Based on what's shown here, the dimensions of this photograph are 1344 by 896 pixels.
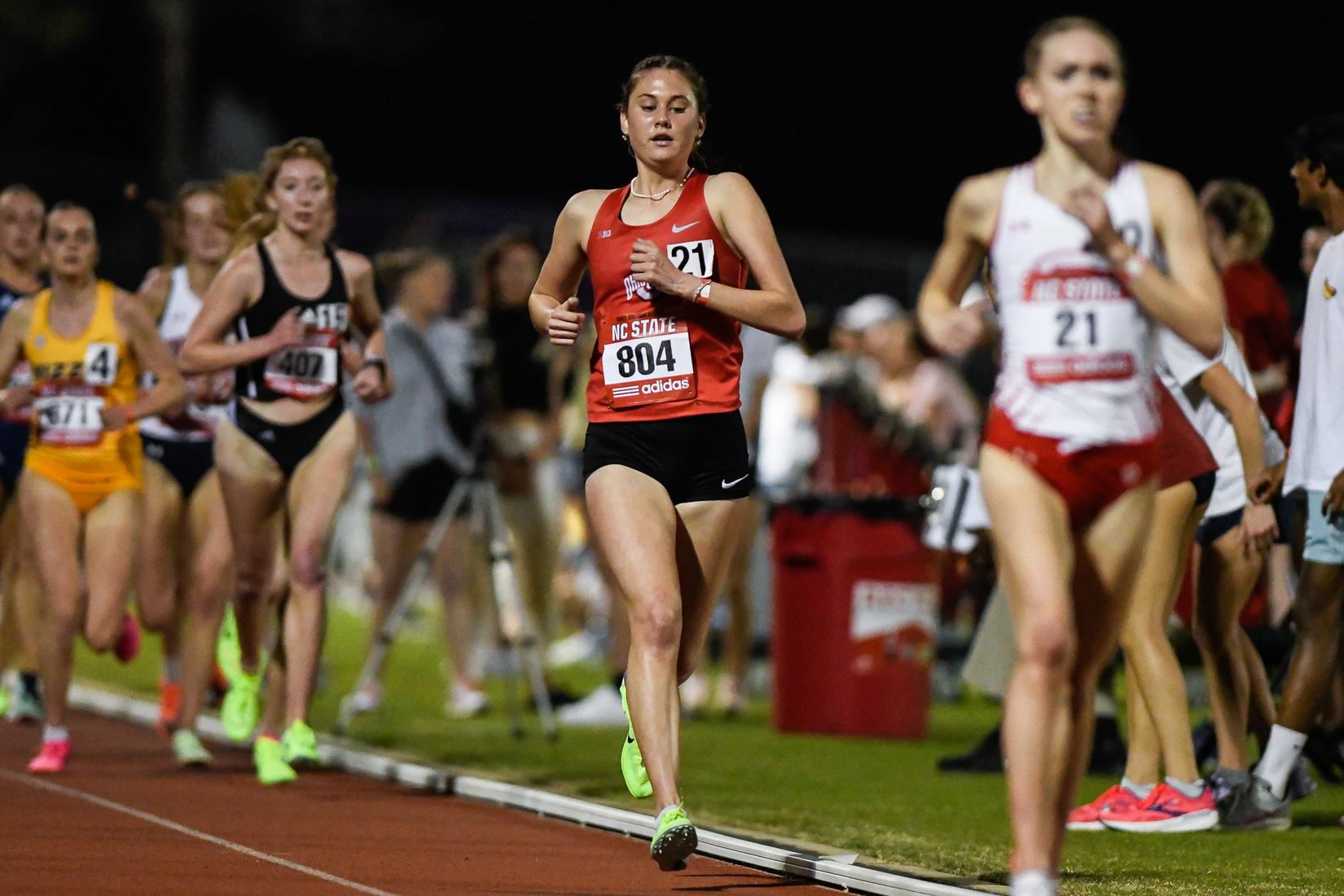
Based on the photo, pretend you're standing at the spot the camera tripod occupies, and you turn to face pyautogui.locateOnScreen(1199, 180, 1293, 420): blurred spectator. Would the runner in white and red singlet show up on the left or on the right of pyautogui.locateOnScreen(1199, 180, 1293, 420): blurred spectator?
right

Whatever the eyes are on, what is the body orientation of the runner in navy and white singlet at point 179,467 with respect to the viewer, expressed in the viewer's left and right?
facing the viewer and to the right of the viewer

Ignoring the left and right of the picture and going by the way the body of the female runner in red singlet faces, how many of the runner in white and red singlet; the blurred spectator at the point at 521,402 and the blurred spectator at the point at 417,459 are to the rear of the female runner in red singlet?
2

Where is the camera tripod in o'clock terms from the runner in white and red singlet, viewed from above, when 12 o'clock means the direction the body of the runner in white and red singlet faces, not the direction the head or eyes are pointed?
The camera tripod is roughly at 5 o'clock from the runner in white and red singlet.

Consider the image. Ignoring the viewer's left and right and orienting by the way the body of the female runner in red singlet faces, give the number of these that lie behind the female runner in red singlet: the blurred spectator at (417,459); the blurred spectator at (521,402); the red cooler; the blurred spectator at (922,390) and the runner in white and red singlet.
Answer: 4

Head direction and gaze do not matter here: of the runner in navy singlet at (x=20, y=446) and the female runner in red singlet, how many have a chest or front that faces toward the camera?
2

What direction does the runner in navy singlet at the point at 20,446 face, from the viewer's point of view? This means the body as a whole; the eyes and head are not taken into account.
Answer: toward the camera

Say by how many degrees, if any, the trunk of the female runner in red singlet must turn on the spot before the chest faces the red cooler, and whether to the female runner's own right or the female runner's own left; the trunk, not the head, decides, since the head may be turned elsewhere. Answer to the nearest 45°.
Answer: approximately 180°

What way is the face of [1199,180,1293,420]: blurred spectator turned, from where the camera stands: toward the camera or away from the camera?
away from the camera

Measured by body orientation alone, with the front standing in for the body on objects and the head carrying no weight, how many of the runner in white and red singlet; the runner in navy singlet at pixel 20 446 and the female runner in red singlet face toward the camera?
3

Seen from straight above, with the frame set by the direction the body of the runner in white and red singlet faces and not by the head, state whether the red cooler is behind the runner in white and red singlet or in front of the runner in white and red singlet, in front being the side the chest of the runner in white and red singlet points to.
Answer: behind

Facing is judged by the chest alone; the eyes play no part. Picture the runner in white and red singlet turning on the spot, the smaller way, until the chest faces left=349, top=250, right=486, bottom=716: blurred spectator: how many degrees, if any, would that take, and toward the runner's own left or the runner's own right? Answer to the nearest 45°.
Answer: approximately 135° to the runner's own right

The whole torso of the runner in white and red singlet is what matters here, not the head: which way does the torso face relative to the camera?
toward the camera

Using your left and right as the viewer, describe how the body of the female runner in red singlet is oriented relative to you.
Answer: facing the viewer
